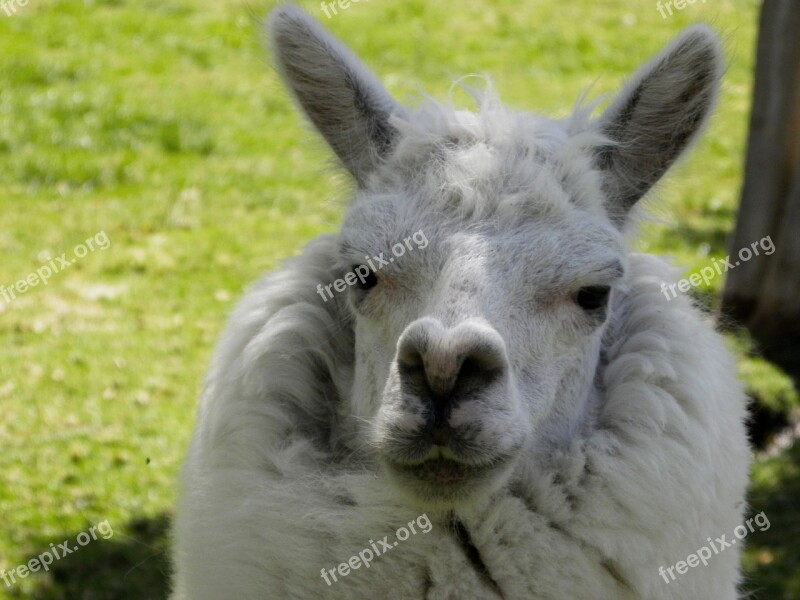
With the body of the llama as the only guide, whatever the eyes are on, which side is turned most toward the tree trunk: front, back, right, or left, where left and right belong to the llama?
back

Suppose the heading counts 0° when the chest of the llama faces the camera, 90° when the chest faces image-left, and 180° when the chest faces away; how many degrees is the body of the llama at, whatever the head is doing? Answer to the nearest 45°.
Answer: approximately 0°
